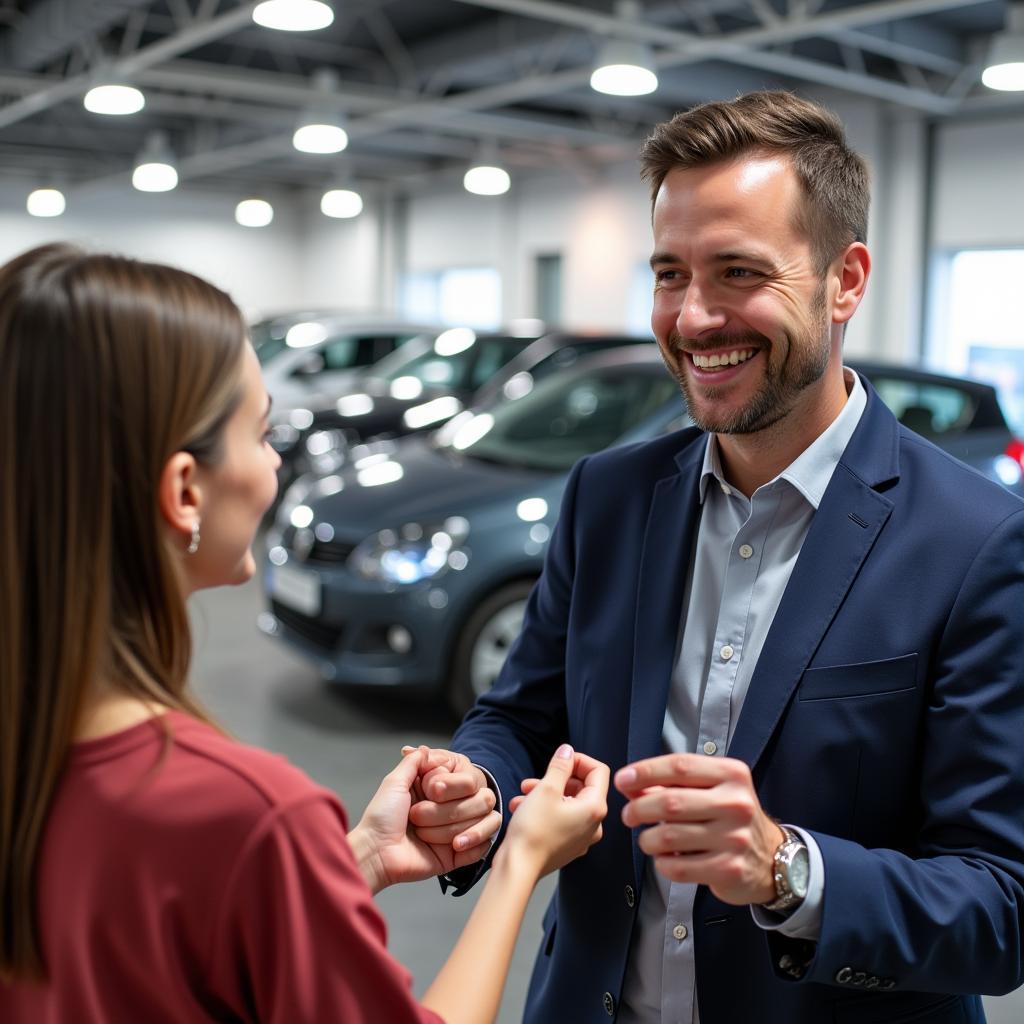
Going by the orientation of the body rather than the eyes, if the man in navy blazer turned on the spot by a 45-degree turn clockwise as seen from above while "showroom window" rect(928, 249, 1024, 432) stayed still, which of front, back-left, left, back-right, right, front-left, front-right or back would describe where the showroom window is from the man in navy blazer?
right

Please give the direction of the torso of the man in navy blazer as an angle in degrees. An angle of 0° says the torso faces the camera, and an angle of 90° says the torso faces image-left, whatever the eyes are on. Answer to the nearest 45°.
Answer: approximately 45°

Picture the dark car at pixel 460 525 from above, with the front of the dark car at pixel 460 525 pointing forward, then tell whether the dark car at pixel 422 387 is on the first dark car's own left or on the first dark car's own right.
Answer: on the first dark car's own right

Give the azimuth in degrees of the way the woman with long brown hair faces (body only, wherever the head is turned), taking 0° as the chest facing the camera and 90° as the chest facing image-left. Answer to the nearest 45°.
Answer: approximately 225°

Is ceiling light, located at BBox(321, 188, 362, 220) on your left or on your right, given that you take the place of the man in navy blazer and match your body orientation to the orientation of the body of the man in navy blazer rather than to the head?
on your right

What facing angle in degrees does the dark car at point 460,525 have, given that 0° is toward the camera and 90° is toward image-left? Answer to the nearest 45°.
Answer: approximately 45°

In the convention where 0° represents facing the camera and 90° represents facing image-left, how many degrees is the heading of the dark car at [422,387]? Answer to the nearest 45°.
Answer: approximately 45°

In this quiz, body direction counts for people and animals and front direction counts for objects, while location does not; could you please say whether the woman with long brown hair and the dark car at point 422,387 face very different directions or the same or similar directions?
very different directions

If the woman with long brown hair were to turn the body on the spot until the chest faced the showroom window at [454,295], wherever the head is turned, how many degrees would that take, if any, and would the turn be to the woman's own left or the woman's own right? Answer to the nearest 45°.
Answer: approximately 45° to the woman's own left

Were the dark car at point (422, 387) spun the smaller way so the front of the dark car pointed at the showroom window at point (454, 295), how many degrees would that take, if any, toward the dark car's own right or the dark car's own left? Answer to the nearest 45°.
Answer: approximately 135° to the dark car's own right

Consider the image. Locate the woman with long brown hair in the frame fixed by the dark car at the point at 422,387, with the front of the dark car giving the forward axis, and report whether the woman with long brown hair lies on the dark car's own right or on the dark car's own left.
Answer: on the dark car's own left
